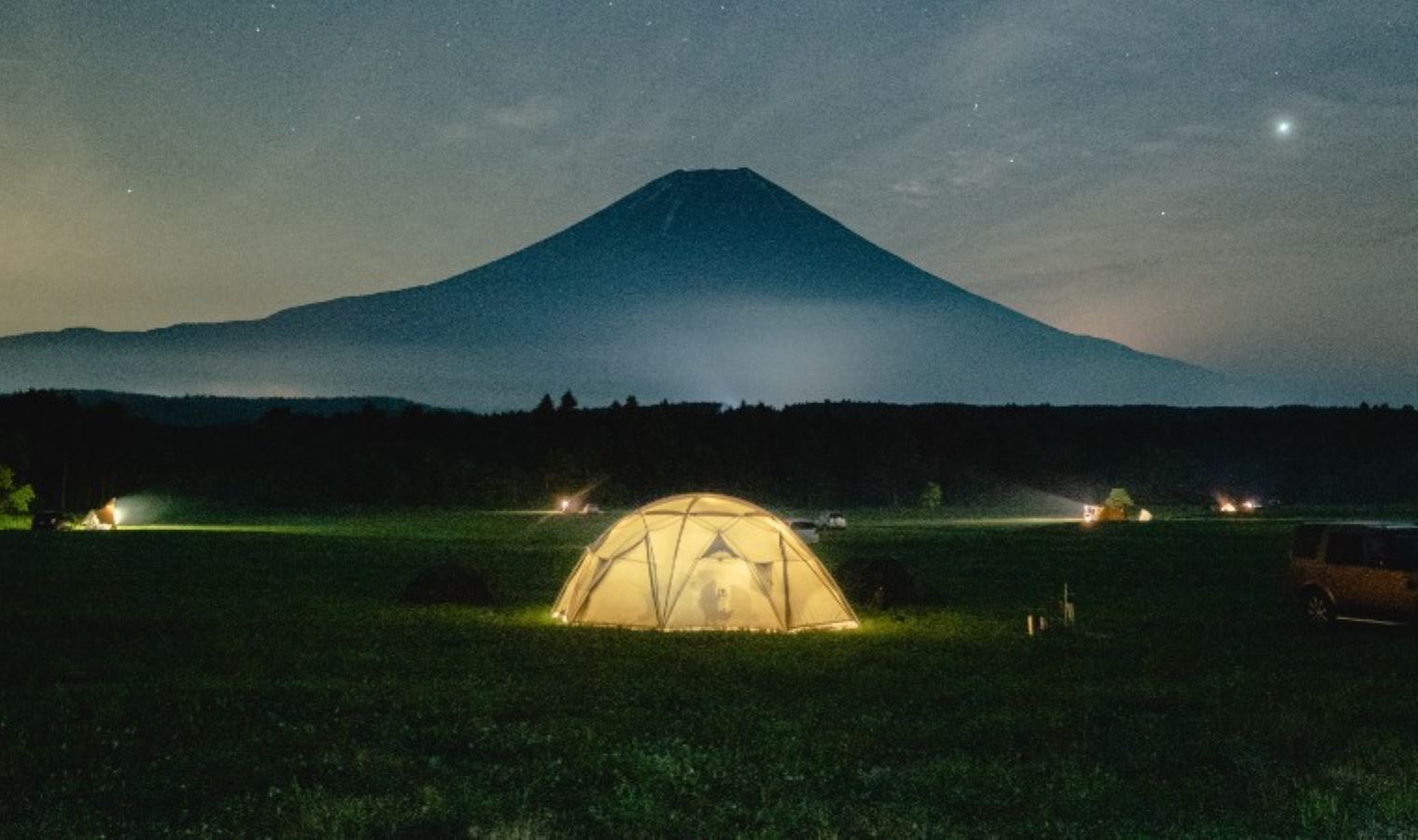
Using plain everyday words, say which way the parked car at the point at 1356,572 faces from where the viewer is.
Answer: facing to the right of the viewer

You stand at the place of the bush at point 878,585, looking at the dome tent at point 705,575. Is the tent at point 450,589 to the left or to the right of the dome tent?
right

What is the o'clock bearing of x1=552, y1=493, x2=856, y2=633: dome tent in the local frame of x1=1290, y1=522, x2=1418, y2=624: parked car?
The dome tent is roughly at 5 o'clock from the parked car.

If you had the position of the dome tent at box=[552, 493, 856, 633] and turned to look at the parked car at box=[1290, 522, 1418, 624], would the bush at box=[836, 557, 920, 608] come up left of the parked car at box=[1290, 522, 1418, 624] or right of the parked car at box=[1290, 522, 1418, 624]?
left

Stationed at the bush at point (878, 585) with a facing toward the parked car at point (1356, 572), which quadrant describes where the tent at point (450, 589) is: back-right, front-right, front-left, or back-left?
back-right

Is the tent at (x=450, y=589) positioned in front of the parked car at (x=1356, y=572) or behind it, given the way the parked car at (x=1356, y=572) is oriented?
behind

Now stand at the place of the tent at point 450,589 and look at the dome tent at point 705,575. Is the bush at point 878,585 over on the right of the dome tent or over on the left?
left

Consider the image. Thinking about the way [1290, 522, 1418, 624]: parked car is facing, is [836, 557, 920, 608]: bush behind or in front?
behind
